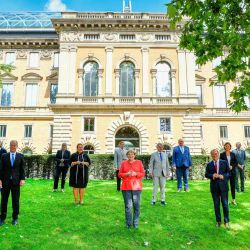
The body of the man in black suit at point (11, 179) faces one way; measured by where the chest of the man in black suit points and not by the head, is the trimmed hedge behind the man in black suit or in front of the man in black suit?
behind

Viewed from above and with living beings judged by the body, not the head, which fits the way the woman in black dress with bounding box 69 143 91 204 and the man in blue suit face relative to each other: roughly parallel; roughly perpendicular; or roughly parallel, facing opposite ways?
roughly parallel

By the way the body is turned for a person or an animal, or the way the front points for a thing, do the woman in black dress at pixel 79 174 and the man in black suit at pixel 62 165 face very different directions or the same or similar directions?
same or similar directions

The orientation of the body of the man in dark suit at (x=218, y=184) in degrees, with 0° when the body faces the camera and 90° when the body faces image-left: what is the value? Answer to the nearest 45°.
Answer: approximately 0°

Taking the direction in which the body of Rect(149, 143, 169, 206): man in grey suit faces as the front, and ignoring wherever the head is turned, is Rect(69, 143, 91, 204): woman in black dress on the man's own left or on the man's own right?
on the man's own right

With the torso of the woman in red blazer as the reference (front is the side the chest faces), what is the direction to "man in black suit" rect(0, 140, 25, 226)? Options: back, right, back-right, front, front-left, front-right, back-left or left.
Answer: right

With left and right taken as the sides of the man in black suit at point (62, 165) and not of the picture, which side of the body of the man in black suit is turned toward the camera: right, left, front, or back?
front

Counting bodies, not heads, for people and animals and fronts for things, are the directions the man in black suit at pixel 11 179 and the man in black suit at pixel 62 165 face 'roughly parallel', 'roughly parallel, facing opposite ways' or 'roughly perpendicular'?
roughly parallel

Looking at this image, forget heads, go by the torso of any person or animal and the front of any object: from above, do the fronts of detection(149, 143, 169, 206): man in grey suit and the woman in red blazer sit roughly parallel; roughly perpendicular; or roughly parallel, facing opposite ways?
roughly parallel

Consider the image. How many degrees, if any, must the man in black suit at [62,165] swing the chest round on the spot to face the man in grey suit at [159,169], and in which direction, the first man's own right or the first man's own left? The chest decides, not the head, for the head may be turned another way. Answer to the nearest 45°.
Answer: approximately 45° to the first man's own left

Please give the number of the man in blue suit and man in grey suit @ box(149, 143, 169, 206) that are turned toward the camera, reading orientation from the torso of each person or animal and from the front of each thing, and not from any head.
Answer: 2

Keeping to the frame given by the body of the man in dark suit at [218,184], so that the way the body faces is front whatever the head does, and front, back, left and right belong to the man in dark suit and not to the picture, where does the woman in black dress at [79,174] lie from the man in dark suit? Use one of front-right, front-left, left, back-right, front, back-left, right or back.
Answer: right

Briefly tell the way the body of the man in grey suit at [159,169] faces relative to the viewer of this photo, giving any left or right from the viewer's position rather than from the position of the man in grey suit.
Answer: facing the viewer

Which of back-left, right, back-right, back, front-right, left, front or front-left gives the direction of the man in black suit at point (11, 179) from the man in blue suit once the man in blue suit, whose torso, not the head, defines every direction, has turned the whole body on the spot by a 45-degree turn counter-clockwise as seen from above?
right

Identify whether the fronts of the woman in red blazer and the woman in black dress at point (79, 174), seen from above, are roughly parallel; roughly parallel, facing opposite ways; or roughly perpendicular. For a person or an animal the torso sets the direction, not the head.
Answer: roughly parallel

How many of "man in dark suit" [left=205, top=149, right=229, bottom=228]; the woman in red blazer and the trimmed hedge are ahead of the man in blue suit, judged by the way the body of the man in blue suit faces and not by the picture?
2

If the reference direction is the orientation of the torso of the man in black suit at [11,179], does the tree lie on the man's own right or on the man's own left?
on the man's own left
